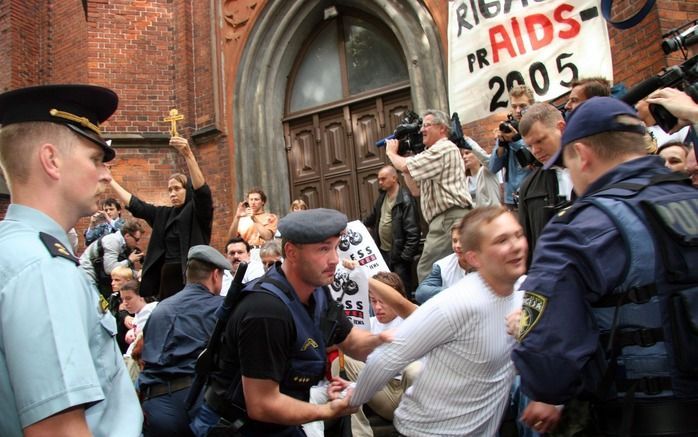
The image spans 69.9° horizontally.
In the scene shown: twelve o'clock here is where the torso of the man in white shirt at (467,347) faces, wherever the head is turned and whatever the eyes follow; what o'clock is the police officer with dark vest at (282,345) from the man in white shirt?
The police officer with dark vest is roughly at 4 o'clock from the man in white shirt.

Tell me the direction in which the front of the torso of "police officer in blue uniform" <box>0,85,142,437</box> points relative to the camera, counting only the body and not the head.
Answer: to the viewer's right

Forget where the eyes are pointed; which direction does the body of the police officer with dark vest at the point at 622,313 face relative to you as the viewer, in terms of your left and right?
facing away from the viewer and to the left of the viewer

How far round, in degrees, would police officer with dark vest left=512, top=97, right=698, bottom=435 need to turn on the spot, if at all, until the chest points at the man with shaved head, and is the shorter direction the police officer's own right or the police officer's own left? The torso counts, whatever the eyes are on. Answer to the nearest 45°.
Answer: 0° — they already face them

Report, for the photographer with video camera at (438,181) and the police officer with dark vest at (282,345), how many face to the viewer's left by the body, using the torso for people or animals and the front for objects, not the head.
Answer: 1

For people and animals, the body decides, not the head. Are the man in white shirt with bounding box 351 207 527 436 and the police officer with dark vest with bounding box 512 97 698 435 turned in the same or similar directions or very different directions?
very different directions

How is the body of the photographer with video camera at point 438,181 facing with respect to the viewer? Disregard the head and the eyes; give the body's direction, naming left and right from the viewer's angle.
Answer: facing to the left of the viewer

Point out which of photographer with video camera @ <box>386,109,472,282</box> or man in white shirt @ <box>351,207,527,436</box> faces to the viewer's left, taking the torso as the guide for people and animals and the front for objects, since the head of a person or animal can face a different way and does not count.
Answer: the photographer with video camera
